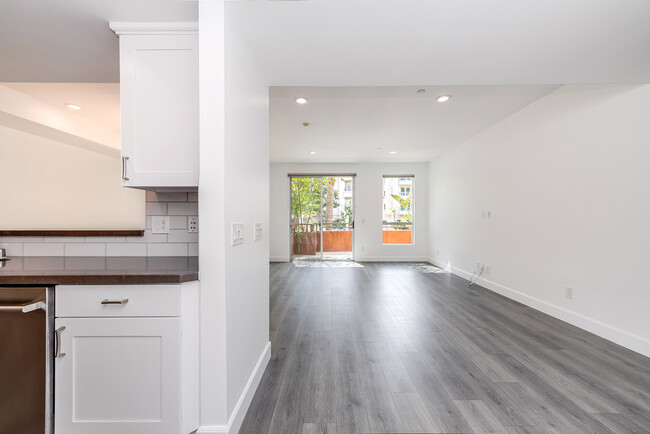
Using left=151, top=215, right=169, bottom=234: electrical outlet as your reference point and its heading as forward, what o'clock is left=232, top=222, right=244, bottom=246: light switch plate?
The light switch plate is roughly at 11 o'clock from the electrical outlet.

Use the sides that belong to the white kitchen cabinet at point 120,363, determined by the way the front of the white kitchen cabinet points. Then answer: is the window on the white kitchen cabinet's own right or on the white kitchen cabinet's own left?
on the white kitchen cabinet's own left

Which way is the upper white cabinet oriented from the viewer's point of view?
toward the camera

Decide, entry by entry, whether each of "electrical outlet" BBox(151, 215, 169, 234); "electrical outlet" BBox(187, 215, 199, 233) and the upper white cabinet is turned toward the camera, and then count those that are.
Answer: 3

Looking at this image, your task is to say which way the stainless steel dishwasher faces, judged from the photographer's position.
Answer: facing the viewer and to the left of the viewer

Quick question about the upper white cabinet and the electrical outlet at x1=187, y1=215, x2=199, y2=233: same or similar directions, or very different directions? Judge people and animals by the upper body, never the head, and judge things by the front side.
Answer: same or similar directions

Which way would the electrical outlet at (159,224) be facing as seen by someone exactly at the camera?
facing the viewer

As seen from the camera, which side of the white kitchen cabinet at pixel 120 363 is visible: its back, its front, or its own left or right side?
front

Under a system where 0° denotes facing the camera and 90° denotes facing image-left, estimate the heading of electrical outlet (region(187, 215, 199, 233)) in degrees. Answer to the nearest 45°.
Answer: approximately 0°

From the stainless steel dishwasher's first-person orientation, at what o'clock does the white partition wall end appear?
The white partition wall end is roughly at 9 o'clock from the stainless steel dishwasher.
